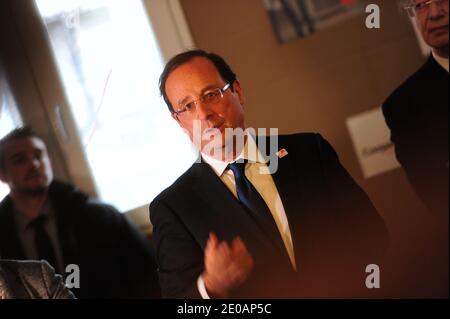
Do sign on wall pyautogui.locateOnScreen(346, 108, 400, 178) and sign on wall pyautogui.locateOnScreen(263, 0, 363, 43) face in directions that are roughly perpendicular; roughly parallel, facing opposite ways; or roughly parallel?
roughly parallel

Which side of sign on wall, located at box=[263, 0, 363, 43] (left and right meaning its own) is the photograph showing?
front

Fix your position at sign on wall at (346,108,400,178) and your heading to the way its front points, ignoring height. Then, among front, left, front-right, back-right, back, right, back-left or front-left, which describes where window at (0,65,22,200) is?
right

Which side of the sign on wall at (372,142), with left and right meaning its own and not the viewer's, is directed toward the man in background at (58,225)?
right

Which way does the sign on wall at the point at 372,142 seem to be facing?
toward the camera

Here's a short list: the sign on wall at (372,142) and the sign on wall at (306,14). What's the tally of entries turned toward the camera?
2
